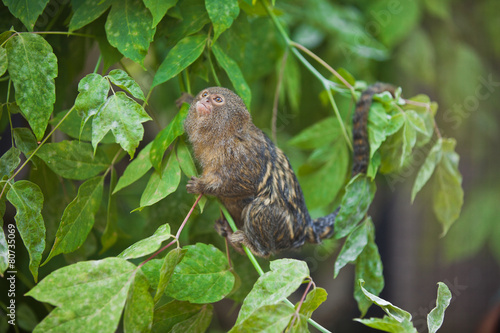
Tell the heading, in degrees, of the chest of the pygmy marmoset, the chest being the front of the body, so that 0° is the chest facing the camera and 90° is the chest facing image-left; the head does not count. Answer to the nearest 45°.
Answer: approximately 90°
